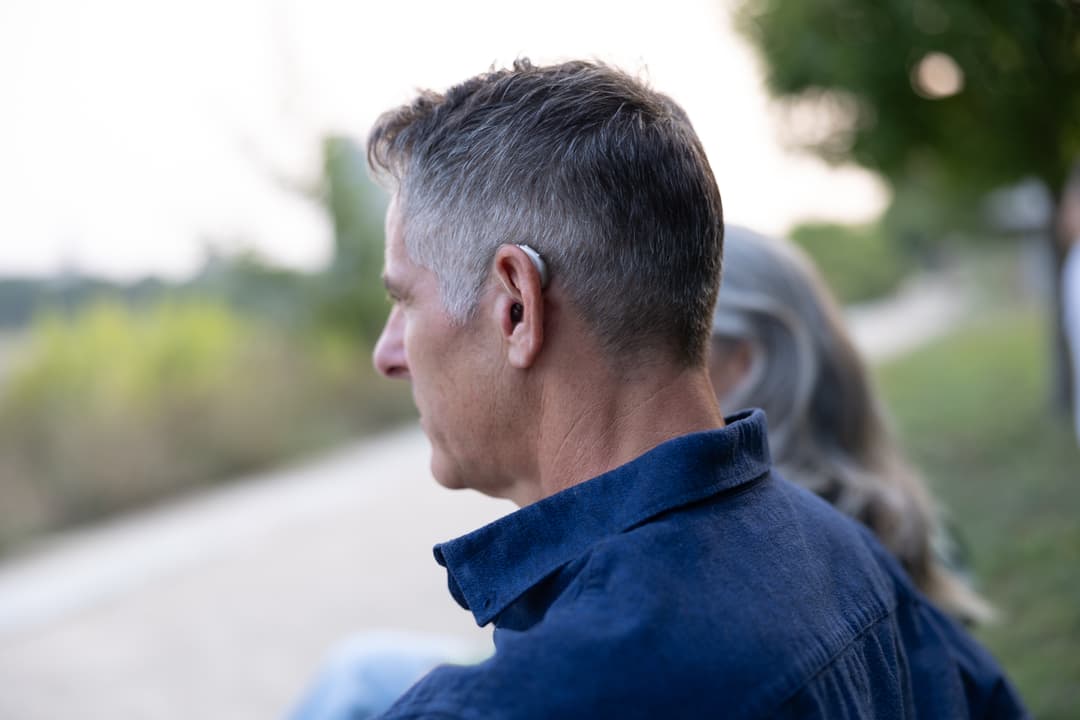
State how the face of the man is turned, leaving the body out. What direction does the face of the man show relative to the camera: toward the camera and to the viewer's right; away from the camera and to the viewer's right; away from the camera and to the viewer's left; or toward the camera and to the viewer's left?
away from the camera and to the viewer's left

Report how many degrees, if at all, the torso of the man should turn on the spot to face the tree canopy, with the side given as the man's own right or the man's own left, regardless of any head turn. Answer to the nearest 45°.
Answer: approximately 45° to the man's own right

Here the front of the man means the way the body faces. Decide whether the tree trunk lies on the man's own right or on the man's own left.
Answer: on the man's own right

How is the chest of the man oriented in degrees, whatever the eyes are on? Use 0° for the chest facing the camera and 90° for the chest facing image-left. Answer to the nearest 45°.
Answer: approximately 135°

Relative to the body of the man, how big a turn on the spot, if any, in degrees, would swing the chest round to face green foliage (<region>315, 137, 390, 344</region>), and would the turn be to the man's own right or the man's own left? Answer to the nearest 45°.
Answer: approximately 45° to the man's own right

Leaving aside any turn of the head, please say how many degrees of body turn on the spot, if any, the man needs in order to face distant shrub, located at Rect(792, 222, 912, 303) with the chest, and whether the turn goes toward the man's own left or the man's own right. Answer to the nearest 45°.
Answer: approximately 45° to the man's own right

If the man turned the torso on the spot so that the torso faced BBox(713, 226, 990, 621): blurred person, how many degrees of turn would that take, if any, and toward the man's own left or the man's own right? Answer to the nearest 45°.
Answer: approximately 45° to the man's own right
